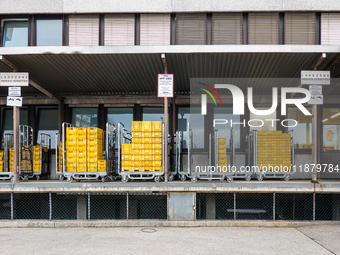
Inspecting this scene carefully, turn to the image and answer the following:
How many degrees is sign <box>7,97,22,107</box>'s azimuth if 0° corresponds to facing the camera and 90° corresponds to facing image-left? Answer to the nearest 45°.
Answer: approximately 0°

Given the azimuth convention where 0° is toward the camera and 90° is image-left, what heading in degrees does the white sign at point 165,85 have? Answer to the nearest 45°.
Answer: approximately 0°
